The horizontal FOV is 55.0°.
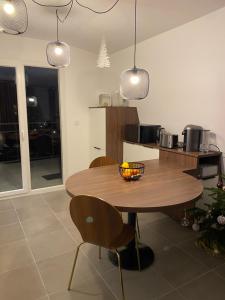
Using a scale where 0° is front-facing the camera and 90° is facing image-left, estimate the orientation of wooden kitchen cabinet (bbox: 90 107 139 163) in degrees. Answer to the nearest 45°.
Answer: approximately 45°

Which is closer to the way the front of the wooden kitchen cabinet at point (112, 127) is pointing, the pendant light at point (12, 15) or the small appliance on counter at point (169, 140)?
the pendant light

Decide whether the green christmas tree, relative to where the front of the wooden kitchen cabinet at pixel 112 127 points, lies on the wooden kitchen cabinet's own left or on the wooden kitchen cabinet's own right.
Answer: on the wooden kitchen cabinet's own left

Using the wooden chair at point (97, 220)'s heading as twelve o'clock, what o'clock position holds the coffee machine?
The coffee machine is roughly at 12 o'clock from the wooden chair.

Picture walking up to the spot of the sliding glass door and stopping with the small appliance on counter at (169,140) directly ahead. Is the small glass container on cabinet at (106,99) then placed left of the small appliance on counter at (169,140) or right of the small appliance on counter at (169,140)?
left

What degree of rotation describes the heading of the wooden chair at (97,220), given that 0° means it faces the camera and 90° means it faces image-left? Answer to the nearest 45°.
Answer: approximately 225°

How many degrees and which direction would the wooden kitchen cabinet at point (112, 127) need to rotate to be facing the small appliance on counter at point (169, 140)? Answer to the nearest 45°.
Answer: approximately 90° to its left

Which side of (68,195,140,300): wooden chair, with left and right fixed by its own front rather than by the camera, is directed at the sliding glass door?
left

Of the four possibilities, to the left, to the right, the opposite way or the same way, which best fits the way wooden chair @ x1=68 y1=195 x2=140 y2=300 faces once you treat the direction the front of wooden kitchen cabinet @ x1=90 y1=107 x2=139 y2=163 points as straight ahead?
the opposite way
